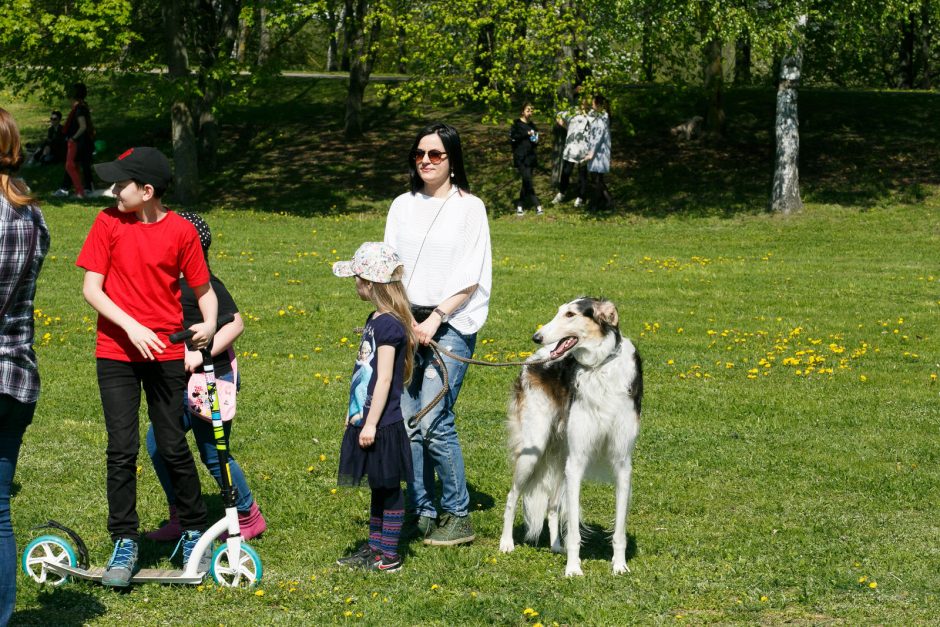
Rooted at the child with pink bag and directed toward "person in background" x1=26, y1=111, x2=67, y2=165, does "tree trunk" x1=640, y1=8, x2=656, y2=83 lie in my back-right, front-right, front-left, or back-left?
front-right

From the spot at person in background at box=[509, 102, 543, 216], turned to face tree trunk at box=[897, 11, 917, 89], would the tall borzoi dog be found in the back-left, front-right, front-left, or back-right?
back-right

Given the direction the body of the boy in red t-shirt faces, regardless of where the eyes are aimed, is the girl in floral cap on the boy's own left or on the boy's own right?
on the boy's own left

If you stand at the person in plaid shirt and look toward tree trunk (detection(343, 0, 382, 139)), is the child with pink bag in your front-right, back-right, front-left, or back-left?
front-right

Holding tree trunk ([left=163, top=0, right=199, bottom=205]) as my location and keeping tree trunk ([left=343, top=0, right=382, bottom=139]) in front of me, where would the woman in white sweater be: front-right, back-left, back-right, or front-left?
back-right

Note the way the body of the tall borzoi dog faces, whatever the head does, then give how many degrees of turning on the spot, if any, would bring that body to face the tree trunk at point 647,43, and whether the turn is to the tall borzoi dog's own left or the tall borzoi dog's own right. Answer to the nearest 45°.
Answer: approximately 135° to the tall borzoi dog's own left

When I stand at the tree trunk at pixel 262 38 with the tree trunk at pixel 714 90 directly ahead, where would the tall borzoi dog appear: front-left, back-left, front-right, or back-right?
front-right

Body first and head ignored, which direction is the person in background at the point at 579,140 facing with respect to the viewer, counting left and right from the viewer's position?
facing the viewer and to the left of the viewer

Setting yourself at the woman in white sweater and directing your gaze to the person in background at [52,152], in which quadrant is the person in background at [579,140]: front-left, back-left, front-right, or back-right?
front-right
